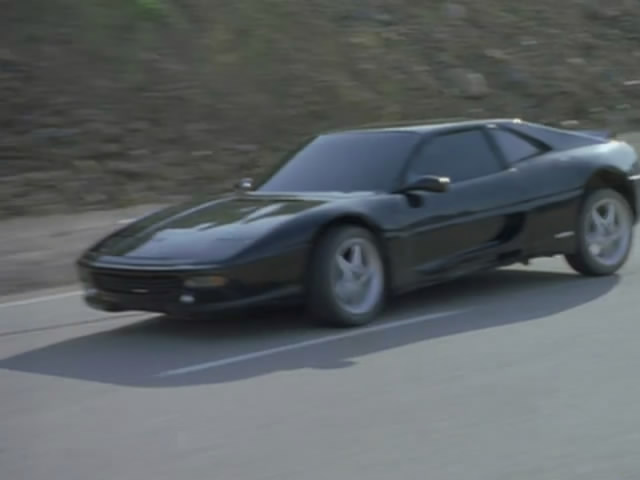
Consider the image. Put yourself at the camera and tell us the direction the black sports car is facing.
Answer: facing the viewer and to the left of the viewer
